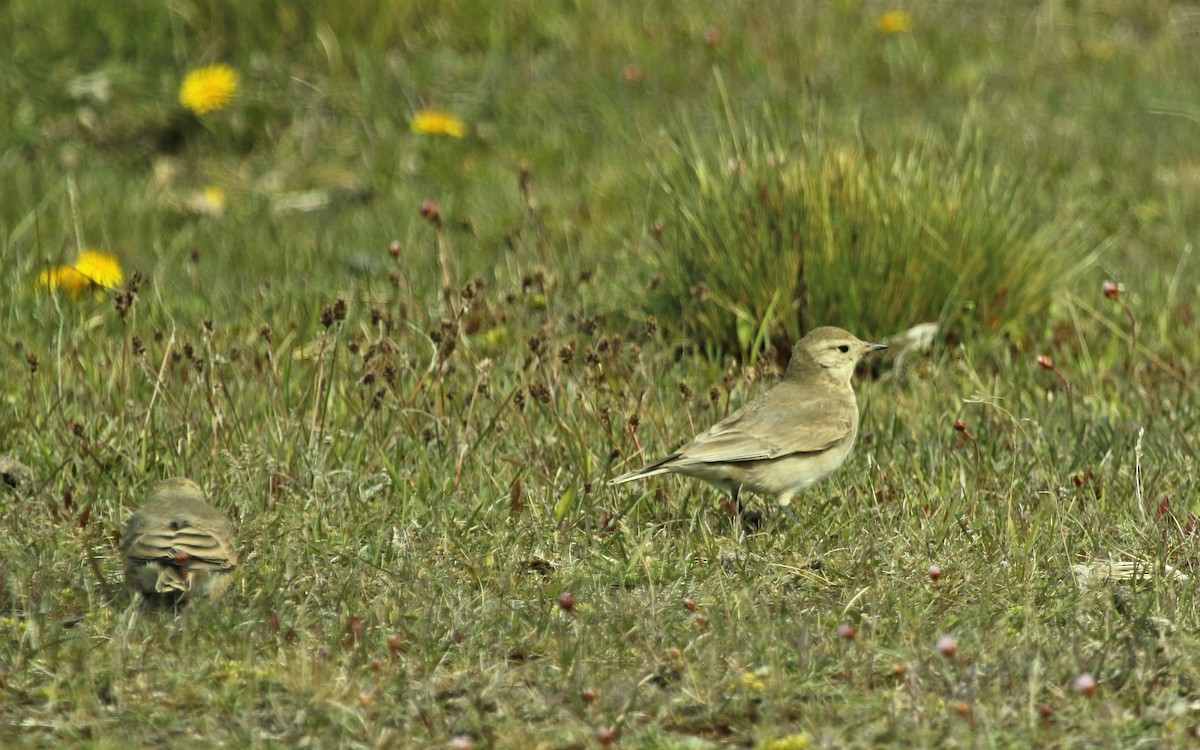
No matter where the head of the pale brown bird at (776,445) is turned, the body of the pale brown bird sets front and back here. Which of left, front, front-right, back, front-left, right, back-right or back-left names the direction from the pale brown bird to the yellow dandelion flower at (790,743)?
right

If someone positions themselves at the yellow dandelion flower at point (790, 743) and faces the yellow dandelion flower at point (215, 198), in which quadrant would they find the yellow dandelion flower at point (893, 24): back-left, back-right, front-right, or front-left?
front-right

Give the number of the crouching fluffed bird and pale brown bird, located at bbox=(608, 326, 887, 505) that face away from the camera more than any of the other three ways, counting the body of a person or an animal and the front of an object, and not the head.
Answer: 1

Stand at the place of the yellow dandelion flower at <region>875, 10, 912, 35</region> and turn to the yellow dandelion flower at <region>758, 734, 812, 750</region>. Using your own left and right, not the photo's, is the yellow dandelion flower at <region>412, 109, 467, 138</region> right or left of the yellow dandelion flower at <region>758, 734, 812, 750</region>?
right

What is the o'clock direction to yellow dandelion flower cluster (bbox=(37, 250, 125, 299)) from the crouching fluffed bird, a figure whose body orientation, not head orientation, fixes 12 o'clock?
The yellow dandelion flower cluster is roughly at 12 o'clock from the crouching fluffed bird.

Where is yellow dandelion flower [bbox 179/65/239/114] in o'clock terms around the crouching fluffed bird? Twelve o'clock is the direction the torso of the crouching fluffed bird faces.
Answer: The yellow dandelion flower is roughly at 12 o'clock from the crouching fluffed bird.

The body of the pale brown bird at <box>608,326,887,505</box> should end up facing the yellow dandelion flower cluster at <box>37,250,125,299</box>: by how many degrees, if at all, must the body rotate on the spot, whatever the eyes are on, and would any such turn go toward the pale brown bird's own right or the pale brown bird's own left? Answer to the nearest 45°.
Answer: approximately 135° to the pale brown bird's own left

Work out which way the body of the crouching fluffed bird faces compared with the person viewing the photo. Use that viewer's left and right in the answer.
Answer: facing away from the viewer

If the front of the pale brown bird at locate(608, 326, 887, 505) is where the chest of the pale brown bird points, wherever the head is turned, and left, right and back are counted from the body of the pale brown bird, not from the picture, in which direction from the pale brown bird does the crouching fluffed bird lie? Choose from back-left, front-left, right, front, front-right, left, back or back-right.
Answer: back-right

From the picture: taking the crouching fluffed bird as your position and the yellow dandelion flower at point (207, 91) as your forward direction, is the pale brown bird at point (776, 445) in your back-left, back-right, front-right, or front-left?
front-right

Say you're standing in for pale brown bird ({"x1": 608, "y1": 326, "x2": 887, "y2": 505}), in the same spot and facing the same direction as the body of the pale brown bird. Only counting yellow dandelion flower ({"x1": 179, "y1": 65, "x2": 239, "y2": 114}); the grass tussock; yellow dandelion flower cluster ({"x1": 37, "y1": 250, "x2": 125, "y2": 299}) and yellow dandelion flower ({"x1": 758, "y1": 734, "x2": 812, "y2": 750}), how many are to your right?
1

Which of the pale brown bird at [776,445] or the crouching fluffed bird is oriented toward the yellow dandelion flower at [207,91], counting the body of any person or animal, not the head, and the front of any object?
the crouching fluffed bird

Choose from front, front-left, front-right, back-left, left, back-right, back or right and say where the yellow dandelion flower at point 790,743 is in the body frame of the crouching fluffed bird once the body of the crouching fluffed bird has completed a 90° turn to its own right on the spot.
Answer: front-right

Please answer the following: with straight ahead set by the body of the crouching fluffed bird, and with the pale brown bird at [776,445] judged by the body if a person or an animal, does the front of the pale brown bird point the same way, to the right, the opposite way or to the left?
to the right

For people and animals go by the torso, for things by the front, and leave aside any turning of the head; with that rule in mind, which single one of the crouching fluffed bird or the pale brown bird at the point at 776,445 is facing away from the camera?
the crouching fluffed bird

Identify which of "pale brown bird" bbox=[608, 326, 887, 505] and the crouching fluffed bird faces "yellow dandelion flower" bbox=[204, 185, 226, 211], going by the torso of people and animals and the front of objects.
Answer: the crouching fluffed bird

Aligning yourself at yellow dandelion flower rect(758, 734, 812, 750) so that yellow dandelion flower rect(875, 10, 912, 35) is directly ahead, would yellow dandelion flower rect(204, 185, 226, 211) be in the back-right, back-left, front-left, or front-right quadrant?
front-left

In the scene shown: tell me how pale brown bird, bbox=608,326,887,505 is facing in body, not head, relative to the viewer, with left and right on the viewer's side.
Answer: facing to the right of the viewer
